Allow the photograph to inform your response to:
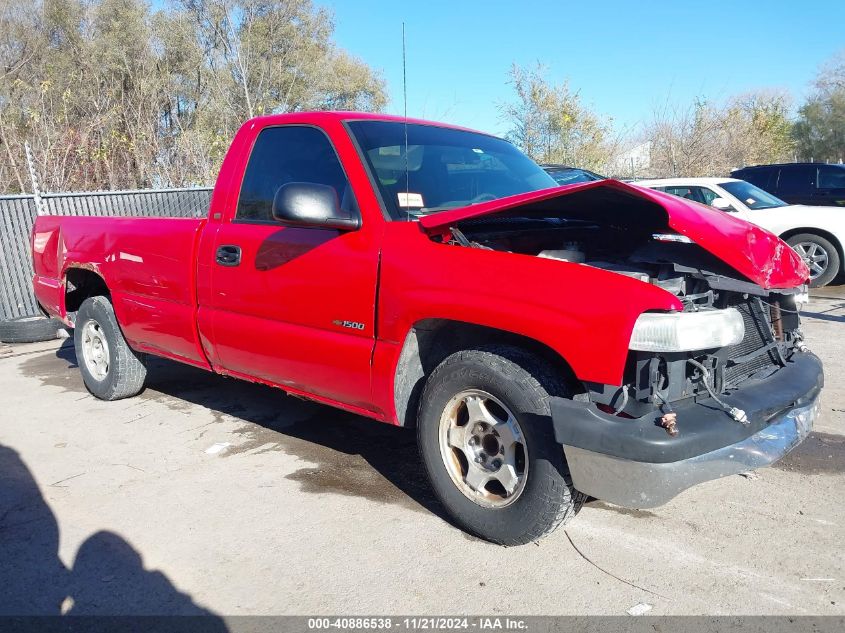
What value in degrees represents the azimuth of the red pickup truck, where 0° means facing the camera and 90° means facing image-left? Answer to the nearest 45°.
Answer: approximately 315°

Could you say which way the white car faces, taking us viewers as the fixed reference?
facing the viewer and to the right of the viewer

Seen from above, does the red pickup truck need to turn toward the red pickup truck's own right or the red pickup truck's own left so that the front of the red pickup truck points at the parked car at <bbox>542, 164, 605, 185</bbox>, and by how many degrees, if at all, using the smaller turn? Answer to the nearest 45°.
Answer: approximately 135° to the red pickup truck's own left

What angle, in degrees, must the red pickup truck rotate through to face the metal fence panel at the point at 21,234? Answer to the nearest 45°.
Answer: approximately 180°

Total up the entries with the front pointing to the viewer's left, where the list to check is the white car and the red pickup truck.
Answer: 0

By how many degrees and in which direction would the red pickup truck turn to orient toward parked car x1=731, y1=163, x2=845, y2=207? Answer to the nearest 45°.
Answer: approximately 90° to its left

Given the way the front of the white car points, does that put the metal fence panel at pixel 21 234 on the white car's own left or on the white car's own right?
on the white car's own right

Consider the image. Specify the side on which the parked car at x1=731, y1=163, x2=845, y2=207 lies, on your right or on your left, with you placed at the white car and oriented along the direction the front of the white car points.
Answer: on your left
